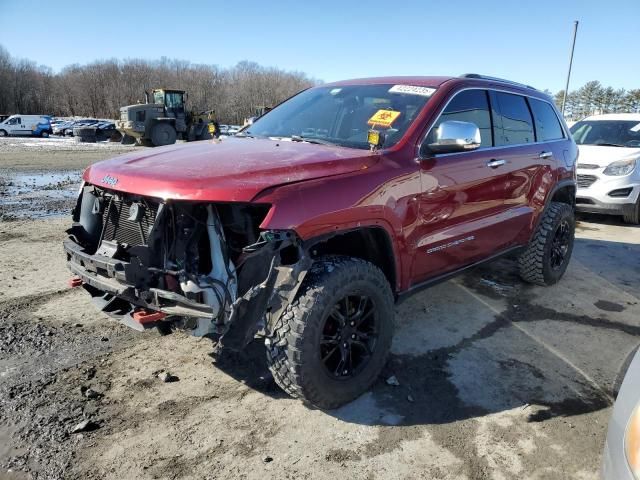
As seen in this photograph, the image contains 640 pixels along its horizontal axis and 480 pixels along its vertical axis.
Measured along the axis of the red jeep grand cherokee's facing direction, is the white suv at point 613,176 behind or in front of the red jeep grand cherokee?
behind

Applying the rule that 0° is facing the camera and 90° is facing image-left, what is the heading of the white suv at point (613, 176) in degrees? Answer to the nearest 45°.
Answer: approximately 45°

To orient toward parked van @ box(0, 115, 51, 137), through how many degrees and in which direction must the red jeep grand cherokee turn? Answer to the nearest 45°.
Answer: approximately 90° to its right

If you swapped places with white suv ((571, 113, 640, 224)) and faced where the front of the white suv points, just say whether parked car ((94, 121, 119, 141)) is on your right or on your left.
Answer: on your right

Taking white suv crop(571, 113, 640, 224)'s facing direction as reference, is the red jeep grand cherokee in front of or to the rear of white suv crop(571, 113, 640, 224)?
in front

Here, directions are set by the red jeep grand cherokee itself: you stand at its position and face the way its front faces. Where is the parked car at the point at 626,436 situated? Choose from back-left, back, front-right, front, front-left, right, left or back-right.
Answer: left

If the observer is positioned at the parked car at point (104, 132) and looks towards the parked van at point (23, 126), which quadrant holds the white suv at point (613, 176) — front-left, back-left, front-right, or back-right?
back-left

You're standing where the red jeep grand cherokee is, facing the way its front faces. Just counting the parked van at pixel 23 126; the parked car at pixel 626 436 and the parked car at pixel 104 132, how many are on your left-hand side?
1

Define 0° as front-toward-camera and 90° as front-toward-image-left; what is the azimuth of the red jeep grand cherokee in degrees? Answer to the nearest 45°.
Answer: approximately 45°

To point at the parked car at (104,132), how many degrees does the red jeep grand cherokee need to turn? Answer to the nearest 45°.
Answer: approximately 90° to its right
